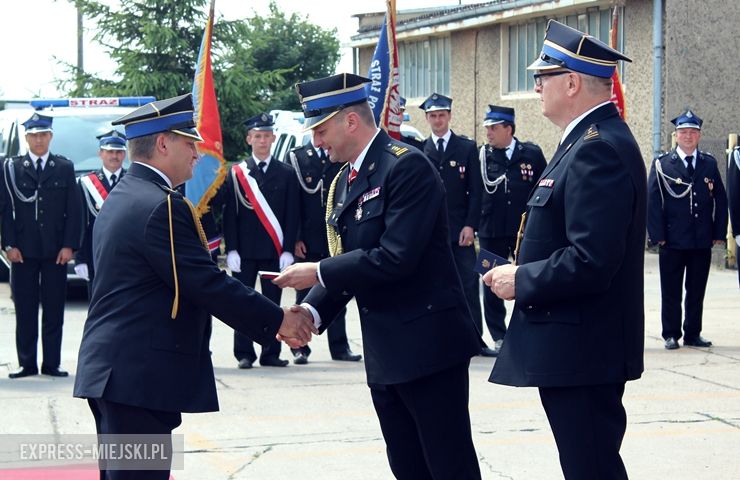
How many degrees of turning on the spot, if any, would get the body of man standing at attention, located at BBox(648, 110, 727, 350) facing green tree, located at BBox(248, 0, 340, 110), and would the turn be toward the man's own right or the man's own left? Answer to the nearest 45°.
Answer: approximately 135° to the man's own right

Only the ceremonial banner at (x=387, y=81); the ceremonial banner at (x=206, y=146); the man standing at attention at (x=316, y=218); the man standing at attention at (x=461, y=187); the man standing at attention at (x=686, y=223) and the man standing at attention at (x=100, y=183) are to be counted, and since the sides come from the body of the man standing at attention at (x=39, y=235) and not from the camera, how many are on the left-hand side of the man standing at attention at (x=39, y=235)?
6

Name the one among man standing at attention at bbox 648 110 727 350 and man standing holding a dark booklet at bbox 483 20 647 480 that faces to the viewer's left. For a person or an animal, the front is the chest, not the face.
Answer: man standing holding a dark booklet at bbox 483 20 647 480

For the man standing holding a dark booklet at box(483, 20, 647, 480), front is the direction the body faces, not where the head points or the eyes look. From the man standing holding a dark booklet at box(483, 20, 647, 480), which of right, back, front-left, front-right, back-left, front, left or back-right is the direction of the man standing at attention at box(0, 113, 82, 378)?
front-right

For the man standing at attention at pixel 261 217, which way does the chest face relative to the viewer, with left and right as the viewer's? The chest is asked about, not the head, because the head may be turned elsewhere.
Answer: facing the viewer

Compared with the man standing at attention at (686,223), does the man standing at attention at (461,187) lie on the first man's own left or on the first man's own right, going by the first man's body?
on the first man's own right

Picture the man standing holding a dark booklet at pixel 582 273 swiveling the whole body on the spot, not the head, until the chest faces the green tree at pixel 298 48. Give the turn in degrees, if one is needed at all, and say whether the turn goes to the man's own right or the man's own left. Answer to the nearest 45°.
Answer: approximately 90° to the man's own right

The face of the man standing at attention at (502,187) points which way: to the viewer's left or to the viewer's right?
to the viewer's left

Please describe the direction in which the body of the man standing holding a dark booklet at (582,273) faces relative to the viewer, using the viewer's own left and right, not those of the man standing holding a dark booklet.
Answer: facing to the left of the viewer

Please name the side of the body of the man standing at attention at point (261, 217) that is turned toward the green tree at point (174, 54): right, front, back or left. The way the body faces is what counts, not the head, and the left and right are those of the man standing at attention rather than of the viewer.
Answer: back

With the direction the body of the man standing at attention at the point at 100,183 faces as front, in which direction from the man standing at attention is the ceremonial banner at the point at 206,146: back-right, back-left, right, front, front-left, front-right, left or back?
left

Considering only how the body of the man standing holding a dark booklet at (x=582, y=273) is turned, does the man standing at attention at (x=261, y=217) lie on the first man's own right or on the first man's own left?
on the first man's own right
